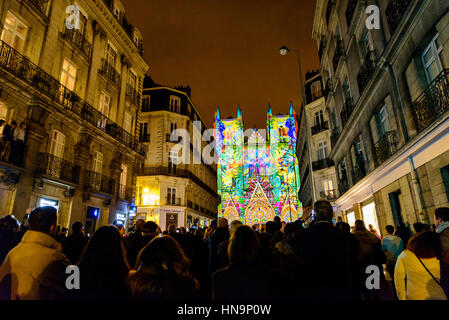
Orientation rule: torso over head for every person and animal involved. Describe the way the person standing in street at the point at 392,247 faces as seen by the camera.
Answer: facing away from the viewer

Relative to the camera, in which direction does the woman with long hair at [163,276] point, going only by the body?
away from the camera

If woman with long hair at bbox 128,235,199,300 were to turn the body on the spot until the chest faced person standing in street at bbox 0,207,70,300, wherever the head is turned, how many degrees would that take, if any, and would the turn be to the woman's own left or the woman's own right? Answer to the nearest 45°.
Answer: approximately 90° to the woman's own left

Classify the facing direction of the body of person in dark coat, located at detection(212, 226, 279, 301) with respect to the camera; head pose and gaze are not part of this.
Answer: away from the camera

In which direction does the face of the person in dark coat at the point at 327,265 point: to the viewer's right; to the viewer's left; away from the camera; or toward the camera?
away from the camera

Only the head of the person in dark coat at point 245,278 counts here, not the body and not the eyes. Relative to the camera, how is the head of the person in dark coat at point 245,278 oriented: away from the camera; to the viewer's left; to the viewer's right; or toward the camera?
away from the camera

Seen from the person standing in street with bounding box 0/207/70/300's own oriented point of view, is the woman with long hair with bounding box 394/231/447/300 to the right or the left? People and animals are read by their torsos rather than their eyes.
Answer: on their right

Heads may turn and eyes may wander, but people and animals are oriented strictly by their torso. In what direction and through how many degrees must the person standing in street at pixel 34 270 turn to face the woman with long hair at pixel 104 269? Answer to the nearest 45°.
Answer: approximately 45° to their right

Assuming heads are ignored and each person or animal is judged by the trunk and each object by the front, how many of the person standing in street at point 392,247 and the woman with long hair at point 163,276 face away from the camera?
2

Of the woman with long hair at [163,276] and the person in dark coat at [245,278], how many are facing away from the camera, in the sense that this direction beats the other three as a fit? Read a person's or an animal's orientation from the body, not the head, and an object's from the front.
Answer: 2

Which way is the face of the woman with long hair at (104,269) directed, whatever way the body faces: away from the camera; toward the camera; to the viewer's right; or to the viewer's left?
away from the camera
